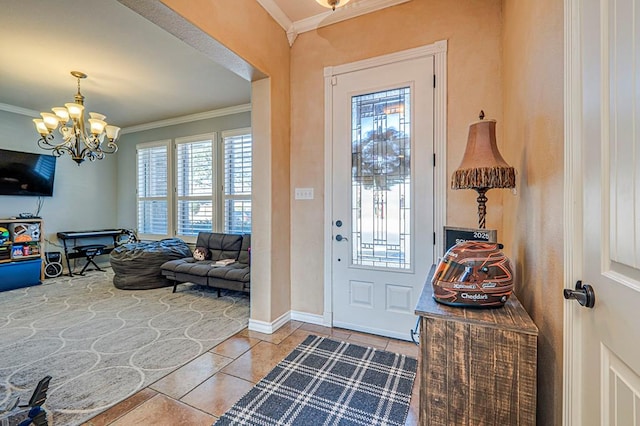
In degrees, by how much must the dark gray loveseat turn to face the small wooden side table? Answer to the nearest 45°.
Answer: approximately 45° to its left

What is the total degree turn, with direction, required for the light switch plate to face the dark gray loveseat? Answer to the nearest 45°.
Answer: approximately 135° to its right

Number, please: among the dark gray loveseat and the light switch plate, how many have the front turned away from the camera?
0

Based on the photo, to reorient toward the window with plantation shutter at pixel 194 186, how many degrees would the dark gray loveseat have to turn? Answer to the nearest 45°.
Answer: approximately 135° to its right

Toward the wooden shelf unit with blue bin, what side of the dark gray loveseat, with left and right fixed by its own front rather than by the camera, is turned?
right

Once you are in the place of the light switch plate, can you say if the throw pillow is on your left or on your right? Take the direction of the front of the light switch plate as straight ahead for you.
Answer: on your right

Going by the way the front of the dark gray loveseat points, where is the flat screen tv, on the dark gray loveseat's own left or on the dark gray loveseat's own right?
on the dark gray loveseat's own right

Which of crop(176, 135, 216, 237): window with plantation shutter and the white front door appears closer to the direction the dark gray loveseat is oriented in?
the white front door

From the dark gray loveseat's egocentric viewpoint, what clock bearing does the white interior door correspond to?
The white interior door is roughly at 10 o'clock from the dark gray loveseat.

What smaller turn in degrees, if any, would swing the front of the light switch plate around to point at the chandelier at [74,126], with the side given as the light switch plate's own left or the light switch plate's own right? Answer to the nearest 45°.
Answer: approximately 90° to the light switch plate's own right

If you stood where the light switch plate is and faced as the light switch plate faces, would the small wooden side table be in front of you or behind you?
in front

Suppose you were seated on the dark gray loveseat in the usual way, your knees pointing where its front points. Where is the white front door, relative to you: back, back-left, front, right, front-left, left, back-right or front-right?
left

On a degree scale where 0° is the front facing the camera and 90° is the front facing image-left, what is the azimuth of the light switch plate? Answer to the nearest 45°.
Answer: approximately 0°

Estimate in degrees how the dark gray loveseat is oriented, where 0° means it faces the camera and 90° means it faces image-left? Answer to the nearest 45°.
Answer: approximately 45°

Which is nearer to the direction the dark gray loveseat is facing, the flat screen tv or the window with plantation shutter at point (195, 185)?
the flat screen tv

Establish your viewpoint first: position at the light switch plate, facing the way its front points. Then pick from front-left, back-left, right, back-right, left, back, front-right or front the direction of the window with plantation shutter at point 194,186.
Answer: back-right
